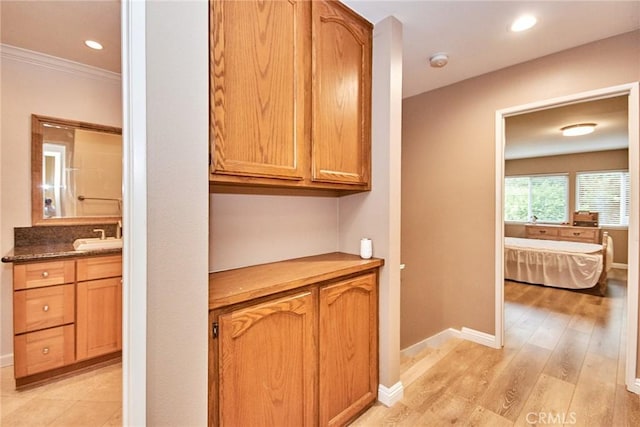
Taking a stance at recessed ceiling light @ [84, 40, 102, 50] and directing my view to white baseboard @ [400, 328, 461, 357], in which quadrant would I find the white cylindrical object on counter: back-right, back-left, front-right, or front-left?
front-right

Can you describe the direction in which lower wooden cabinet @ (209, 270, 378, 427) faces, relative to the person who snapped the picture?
facing the viewer and to the right of the viewer

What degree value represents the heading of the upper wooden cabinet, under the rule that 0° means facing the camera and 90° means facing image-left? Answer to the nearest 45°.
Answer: approximately 315°

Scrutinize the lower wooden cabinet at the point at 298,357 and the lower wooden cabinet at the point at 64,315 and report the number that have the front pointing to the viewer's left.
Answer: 0

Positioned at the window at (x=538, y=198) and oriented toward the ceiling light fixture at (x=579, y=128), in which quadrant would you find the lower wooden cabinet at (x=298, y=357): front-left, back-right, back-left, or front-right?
front-right

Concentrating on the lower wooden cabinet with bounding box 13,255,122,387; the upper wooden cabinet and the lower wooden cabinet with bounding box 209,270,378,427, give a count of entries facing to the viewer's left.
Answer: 0

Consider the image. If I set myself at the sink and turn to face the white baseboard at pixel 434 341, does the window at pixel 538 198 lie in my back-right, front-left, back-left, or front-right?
front-left

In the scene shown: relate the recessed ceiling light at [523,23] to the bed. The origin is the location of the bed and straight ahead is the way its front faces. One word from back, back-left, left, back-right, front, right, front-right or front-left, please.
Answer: right

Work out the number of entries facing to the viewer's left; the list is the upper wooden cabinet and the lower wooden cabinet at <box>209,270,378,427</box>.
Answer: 0

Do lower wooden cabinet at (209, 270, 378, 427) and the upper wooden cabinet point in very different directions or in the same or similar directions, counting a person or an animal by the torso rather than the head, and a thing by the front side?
same or similar directions

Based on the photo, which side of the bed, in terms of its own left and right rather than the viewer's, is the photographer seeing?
right

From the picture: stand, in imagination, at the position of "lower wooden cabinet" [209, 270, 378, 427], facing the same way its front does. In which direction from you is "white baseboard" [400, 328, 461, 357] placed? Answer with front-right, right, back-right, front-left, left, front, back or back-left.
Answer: left

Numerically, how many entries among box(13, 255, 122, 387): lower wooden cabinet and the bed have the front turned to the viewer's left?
0
